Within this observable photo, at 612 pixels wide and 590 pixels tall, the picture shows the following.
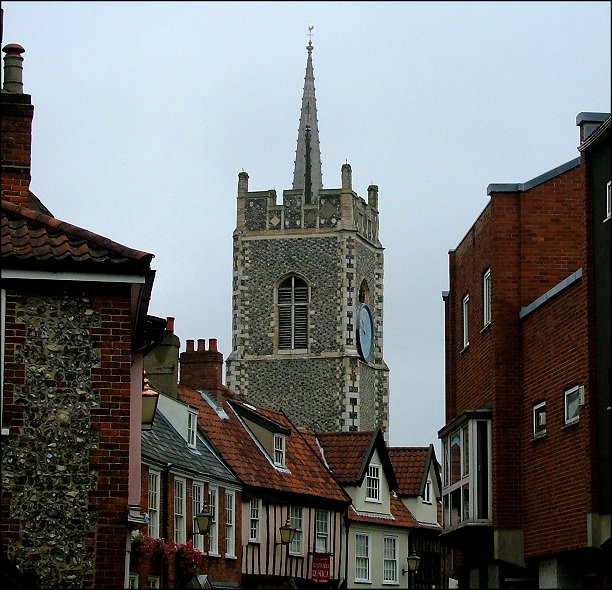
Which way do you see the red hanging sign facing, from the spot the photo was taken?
facing the viewer

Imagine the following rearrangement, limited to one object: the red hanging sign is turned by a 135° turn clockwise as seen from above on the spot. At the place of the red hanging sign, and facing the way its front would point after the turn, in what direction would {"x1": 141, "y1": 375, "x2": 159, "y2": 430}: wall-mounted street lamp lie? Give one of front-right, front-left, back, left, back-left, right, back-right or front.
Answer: back-left

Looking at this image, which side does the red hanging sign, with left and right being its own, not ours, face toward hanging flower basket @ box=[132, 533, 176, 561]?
front

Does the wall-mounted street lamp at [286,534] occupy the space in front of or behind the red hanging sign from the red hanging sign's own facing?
in front

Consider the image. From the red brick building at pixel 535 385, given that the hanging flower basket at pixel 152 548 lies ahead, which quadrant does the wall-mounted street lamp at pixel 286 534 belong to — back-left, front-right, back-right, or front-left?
front-right

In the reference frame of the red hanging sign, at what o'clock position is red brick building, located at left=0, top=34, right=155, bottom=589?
The red brick building is roughly at 12 o'clock from the red hanging sign.

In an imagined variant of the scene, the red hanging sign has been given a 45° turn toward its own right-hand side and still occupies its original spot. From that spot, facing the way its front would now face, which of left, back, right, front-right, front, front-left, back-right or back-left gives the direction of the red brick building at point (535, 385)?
front-left
